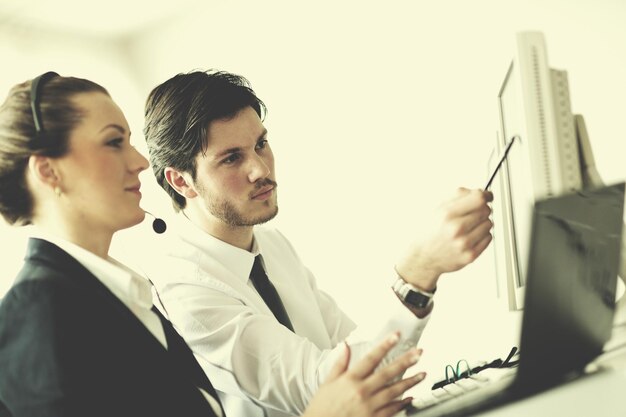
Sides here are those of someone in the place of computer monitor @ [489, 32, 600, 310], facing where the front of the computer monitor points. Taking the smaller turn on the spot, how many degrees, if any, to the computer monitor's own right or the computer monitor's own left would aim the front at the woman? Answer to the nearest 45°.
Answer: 0° — it already faces them

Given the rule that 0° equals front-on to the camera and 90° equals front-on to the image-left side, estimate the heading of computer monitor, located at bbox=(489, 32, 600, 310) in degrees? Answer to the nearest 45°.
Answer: approximately 90°

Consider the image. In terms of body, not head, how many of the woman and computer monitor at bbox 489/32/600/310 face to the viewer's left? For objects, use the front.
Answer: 1

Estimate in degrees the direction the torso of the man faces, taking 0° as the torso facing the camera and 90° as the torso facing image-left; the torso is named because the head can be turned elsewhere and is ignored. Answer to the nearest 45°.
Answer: approximately 315°

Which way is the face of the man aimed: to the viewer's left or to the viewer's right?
to the viewer's right

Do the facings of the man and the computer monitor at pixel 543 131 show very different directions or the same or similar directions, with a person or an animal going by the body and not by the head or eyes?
very different directions

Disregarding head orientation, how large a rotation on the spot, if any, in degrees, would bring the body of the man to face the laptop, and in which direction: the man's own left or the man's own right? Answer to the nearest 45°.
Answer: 0° — they already face it

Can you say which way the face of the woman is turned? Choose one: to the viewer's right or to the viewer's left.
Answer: to the viewer's right

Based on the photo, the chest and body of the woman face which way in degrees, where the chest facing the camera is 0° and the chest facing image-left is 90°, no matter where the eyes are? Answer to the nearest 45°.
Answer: approximately 270°
